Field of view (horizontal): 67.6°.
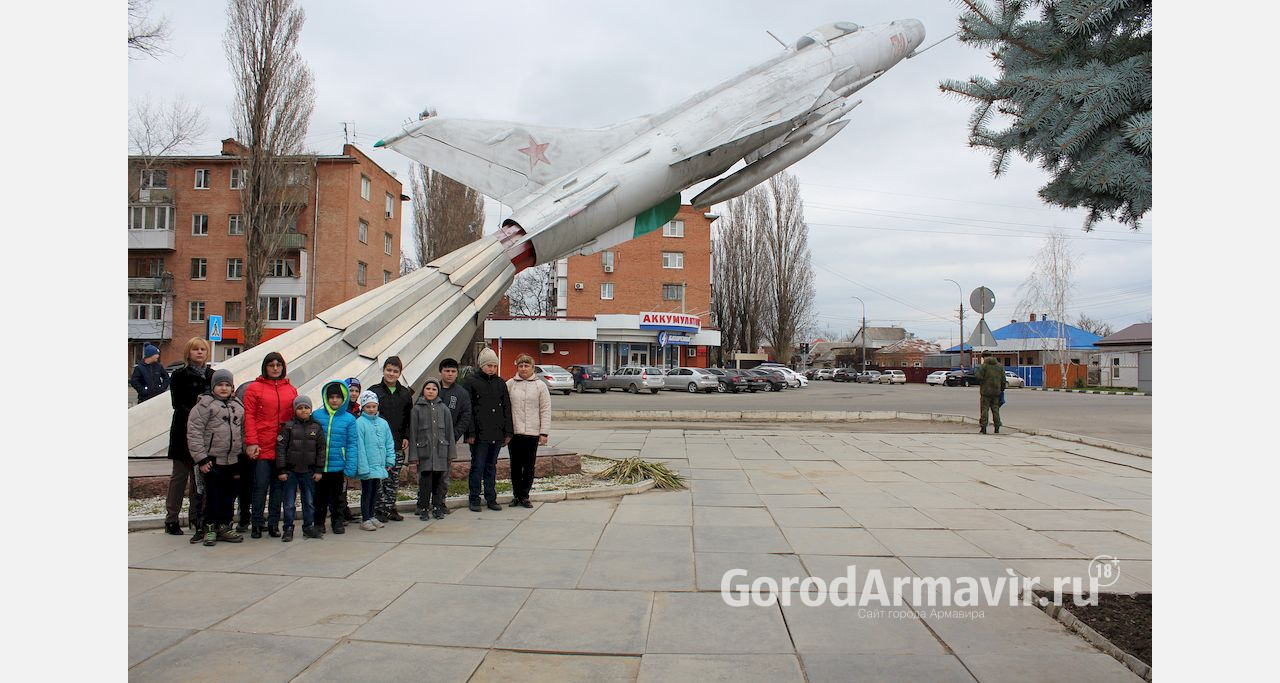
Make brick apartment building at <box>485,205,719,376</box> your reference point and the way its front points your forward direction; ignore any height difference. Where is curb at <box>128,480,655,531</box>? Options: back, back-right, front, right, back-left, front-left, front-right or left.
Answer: front

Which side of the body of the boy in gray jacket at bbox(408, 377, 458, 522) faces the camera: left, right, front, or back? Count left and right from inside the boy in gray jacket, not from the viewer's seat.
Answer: front

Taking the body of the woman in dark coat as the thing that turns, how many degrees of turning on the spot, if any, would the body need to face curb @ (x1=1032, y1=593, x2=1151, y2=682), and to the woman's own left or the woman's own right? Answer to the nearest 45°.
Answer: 0° — they already face it

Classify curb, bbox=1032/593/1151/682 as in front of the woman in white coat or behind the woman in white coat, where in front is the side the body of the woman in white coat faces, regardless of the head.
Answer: in front

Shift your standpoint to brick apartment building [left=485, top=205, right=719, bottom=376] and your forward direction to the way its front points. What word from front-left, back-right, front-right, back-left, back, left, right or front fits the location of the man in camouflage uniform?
front

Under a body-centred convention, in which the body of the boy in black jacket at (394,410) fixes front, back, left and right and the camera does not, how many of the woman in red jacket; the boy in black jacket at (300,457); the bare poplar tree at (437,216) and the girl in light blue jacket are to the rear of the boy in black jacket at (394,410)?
1

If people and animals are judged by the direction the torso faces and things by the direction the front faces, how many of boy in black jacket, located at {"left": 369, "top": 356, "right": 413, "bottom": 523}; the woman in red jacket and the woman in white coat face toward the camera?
3

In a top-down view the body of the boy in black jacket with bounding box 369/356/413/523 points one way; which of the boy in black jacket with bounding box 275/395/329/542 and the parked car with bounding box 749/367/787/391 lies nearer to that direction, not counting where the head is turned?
the boy in black jacket

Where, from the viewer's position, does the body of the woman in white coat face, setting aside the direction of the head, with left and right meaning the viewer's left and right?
facing the viewer

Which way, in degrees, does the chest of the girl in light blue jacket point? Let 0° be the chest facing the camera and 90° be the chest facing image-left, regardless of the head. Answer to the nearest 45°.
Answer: approximately 315°

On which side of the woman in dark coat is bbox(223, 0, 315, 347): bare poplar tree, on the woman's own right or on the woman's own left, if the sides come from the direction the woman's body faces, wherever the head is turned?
on the woman's own left

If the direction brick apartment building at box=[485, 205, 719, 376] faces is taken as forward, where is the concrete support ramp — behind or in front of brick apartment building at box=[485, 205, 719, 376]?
in front

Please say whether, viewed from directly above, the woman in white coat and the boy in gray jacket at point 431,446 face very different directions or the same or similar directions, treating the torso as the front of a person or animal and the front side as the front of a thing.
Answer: same or similar directions

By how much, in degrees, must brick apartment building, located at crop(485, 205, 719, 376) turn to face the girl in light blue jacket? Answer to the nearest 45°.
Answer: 0° — it already faces them

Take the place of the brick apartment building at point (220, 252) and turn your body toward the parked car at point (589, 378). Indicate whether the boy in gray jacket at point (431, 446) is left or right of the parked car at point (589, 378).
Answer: right

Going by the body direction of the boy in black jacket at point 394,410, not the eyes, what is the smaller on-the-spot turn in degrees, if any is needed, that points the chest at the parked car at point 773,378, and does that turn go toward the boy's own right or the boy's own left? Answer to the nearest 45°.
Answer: approximately 135° to the boy's own left
